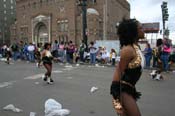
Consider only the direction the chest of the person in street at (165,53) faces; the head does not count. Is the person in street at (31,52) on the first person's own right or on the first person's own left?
on the first person's own right

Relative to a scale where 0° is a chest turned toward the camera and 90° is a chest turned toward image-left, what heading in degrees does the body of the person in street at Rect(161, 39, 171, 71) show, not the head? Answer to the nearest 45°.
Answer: approximately 45°
